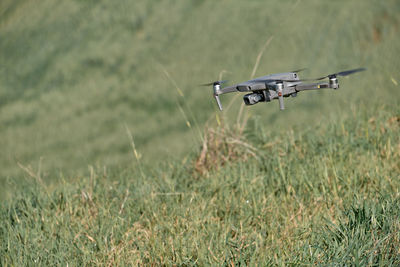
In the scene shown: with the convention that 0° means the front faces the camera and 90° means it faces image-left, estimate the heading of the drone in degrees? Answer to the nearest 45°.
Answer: approximately 45°
